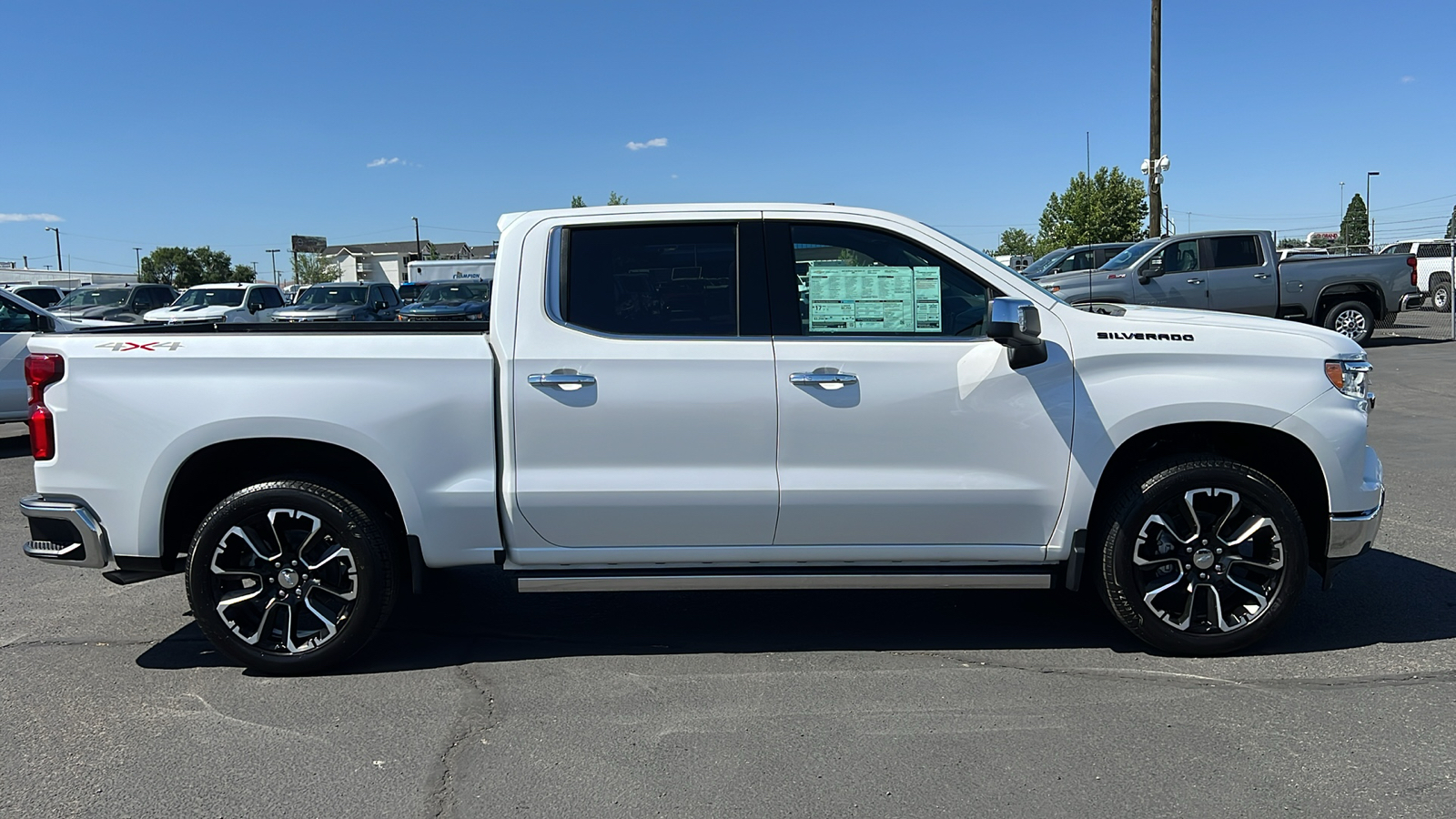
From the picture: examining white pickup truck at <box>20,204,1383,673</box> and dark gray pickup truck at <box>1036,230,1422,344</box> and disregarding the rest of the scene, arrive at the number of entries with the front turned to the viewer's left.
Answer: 1

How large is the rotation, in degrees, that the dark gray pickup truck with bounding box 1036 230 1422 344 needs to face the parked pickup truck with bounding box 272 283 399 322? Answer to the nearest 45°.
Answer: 0° — it already faces it

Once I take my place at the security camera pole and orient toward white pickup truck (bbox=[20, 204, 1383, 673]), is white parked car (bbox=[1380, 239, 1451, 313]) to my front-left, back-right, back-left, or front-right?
back-left

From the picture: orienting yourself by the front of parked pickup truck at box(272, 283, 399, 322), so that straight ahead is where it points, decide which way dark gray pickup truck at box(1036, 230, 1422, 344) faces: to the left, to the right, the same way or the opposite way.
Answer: to the right

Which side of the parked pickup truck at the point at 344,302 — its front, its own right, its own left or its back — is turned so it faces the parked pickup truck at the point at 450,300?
left

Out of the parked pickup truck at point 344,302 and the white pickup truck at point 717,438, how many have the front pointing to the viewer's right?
1

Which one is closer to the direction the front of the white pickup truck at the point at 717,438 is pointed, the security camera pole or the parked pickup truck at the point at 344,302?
the security camera pole

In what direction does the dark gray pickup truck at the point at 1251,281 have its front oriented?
to the viewer's left

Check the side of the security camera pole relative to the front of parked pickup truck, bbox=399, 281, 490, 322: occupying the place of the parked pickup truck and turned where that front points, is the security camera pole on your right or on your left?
on your left

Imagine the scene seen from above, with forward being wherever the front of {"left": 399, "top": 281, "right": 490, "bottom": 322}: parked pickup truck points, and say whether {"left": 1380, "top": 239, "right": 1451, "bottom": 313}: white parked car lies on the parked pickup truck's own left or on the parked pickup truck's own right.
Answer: on the parked pickup truck's own left
